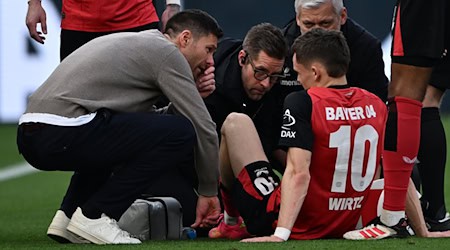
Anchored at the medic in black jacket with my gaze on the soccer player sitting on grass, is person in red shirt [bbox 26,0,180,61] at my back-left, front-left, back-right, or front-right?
back-right

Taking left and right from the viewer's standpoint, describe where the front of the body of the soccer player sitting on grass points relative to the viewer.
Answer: facing away from the viewer and to the left of the viewer

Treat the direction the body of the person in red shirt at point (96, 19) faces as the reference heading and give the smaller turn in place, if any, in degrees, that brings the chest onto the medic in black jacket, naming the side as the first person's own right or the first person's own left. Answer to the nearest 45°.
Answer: approximately 45° to the first person's own left

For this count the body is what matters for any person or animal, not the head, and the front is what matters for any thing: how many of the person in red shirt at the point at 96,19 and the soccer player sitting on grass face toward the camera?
1

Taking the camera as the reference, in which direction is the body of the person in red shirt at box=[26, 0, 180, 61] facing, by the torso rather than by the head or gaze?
toward the camera

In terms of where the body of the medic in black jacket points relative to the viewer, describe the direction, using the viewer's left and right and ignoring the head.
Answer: facing the viewer and to the right of the viewer

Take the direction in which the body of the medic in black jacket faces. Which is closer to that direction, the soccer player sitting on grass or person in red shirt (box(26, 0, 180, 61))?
the soccer player sitting on grass

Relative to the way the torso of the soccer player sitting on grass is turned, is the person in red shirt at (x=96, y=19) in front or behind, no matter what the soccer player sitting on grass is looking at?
in front

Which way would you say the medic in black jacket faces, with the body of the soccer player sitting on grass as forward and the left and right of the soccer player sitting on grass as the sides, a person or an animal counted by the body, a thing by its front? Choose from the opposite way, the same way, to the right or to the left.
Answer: the opposite way

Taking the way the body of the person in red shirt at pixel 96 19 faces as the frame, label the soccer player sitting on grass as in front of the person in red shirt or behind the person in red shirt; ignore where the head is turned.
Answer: in front

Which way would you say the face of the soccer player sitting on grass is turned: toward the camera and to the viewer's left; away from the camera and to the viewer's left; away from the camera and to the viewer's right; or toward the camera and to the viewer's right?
away from the camera and to the viewer's left
